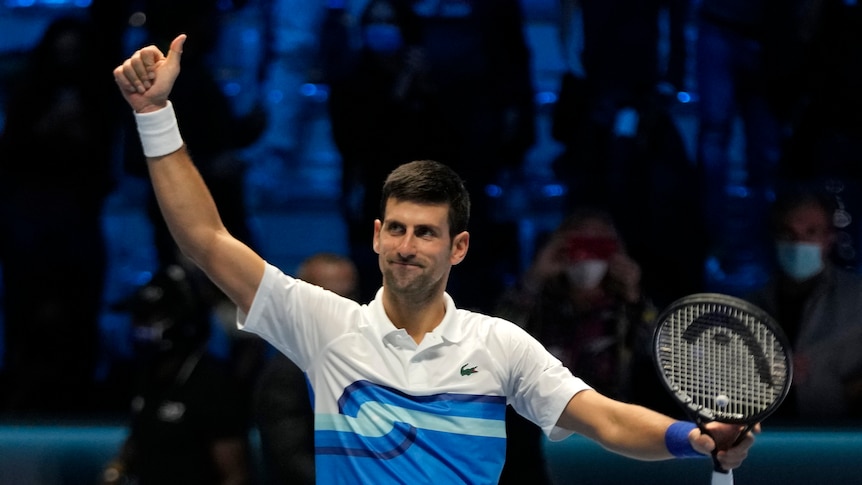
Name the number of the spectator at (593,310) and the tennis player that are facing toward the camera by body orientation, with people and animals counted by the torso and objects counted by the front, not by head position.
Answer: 2

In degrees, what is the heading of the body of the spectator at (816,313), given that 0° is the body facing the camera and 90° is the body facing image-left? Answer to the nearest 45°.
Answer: approximately 0°

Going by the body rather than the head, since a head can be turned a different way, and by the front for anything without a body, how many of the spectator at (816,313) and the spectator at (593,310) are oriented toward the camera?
2

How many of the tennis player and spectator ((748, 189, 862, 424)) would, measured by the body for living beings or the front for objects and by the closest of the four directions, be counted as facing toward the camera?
2

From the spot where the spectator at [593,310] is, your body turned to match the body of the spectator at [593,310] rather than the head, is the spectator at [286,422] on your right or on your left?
on your right

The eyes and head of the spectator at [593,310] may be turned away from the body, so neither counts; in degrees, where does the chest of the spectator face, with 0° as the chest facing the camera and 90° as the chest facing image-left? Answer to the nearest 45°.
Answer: approximately 0°
